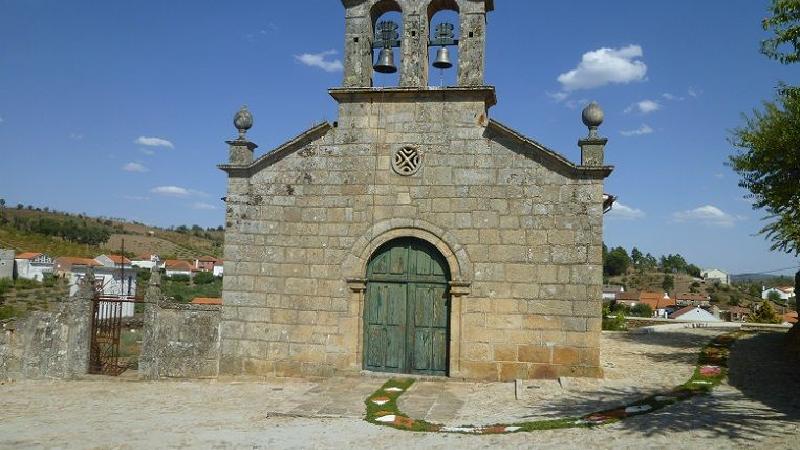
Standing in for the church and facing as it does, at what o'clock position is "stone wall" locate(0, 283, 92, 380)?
The stone wall is roughly at 3 o'clock from the church.

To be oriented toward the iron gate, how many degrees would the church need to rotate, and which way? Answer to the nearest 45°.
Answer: approximately 90° to its right

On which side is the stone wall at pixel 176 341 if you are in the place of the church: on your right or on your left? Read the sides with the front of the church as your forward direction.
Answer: on your right

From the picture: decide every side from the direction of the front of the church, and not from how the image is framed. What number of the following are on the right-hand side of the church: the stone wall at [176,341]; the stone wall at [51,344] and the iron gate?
3

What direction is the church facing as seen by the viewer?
toward the camera
